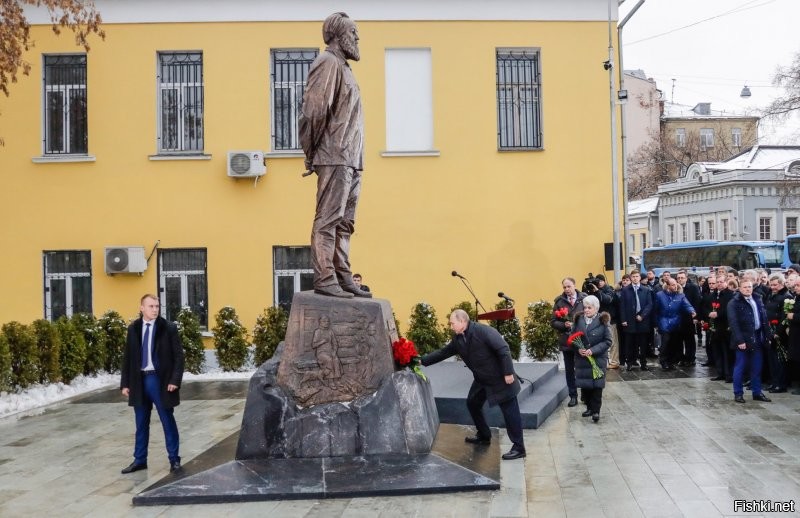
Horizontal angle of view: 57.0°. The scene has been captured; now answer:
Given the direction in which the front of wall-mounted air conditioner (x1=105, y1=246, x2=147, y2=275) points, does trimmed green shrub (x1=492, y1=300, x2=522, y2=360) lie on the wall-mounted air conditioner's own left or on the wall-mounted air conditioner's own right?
on the wall-mounted air conditioner's own left

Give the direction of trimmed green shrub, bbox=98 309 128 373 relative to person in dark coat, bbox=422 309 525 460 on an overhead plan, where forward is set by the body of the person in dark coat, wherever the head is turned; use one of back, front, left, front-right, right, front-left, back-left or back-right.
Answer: front-right

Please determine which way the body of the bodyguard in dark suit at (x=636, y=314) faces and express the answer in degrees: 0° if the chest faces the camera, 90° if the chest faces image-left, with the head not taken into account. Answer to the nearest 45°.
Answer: approximately 0°

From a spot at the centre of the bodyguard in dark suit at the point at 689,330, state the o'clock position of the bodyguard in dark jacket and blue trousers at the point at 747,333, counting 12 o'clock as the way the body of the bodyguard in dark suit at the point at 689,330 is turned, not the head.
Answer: the bodyguard in dark jacket and blue trousers at the point at 747,333 is roughly at 10 o'clock from the bodyguard in dark suit at the point at 689,330.

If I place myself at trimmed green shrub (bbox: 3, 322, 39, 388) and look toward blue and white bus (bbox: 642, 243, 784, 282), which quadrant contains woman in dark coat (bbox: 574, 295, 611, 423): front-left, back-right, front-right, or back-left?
front-right

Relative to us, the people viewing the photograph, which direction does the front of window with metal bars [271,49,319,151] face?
facing the viewer

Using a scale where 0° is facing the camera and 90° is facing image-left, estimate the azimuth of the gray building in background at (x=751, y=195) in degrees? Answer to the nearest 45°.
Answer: approximately 45°

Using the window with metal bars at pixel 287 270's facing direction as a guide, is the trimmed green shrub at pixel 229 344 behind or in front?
in front

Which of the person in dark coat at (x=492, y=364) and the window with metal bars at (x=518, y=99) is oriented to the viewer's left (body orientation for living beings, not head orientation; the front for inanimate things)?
the person in dark coat

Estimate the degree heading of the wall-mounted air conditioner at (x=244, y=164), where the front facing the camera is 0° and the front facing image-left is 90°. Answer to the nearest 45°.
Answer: approximately 0°

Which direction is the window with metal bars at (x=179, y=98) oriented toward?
toward the camera

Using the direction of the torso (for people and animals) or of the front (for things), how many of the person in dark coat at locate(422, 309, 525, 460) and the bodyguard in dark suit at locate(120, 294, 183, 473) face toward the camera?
1

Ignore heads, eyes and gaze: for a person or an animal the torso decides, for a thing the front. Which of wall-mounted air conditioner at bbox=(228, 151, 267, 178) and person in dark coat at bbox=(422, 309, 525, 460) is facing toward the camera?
the wall-mounted air conditioner

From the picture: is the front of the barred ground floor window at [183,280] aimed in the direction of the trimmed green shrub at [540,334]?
no

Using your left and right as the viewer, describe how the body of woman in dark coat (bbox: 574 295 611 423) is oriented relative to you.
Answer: facing the viewer and to the left of the viewer

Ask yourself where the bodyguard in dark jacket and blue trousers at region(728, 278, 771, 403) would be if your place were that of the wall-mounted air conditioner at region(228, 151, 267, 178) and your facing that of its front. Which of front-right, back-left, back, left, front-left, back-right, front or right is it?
front-left
